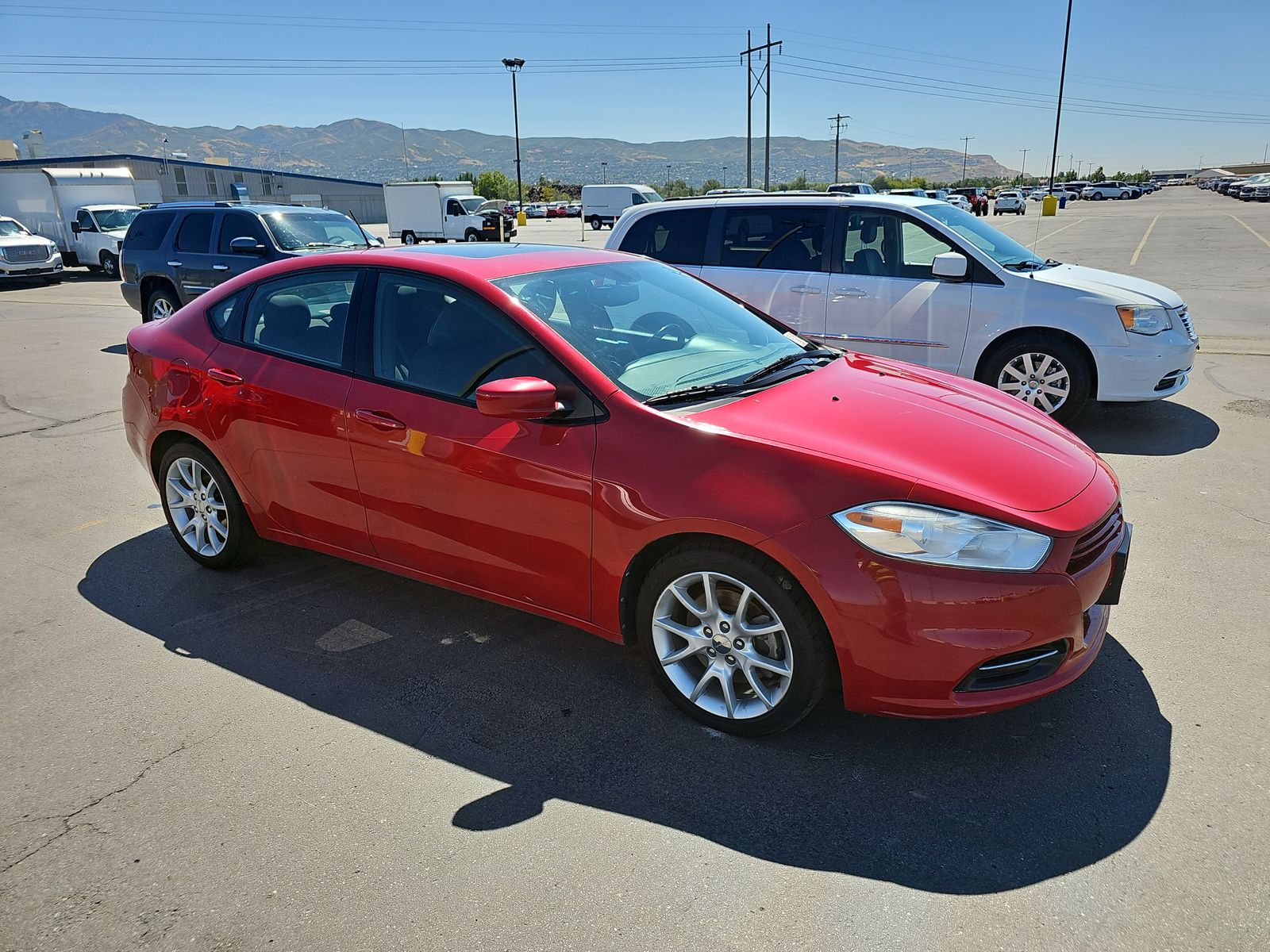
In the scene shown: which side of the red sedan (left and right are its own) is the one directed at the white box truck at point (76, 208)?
back

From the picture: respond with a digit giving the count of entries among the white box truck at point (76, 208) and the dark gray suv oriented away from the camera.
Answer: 0

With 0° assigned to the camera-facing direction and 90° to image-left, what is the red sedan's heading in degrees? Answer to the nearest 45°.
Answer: approximately 315°

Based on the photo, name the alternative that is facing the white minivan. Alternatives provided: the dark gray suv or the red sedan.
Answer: the dark gray suv

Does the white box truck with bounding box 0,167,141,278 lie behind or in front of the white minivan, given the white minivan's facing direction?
behind

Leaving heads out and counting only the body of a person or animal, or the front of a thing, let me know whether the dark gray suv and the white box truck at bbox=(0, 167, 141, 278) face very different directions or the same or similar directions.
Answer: same or similar directions

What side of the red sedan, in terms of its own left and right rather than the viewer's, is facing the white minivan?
left

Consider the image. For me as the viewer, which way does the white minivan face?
facing to the right of the viewer

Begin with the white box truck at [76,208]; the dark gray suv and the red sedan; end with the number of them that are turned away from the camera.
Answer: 0

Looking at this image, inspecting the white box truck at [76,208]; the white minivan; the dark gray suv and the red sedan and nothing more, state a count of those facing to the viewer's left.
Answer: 0

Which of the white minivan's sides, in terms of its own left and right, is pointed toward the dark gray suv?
back

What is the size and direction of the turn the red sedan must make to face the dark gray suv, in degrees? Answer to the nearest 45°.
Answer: approximately 180°

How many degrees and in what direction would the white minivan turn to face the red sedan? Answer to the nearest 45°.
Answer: approximately 90° to its right

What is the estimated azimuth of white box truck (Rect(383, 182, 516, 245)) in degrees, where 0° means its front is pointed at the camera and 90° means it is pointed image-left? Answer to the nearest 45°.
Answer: approximately 315°

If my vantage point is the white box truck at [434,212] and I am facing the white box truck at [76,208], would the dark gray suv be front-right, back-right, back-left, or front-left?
front-left

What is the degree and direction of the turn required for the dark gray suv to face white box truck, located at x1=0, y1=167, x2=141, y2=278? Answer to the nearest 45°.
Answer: approximately 135° to its left

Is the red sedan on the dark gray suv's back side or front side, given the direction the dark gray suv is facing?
on the front side

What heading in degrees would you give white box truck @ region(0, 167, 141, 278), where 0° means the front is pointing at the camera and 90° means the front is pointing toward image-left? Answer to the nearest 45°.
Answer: approximately 315°
